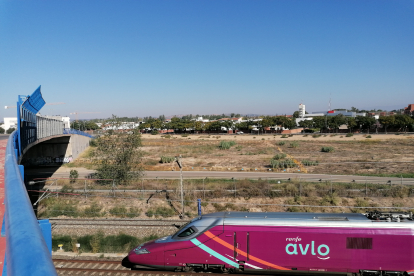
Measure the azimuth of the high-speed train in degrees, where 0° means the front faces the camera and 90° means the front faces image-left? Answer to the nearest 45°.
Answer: approximately 90°

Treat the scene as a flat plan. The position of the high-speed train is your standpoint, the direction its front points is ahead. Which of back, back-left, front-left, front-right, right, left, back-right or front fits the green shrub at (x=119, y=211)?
front-right

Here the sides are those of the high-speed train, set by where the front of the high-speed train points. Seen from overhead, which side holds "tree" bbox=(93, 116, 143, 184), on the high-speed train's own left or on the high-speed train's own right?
on the high-speed train's own right

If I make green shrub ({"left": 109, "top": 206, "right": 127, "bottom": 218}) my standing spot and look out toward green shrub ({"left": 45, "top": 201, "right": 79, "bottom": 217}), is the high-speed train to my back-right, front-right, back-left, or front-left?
back-left

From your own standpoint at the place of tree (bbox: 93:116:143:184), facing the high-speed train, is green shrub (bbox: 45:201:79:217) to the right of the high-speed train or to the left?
right

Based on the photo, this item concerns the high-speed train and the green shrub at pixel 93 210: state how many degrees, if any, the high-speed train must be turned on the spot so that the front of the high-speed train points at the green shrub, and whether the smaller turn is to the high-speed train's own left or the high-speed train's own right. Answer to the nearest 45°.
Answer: approximately 45° to the high-speed train's own right

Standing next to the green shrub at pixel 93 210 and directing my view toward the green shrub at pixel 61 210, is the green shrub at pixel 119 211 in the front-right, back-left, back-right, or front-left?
back-left

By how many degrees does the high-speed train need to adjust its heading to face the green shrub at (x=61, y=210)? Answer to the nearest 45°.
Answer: approximately 45° to its right
